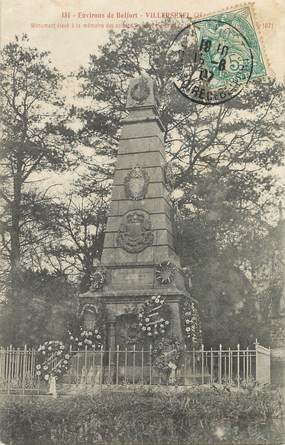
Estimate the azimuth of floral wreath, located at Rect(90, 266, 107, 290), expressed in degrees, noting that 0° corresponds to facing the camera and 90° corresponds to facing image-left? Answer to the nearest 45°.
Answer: approximately 45°

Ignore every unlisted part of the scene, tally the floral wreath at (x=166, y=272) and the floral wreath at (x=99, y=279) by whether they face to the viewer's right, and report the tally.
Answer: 0

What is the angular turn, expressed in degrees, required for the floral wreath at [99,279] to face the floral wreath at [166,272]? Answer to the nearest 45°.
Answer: approximately 135° to its left

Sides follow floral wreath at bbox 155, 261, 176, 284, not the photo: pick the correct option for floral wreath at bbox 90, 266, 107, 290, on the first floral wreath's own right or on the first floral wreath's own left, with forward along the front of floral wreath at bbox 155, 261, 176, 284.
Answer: on the first floral wreath's own right
